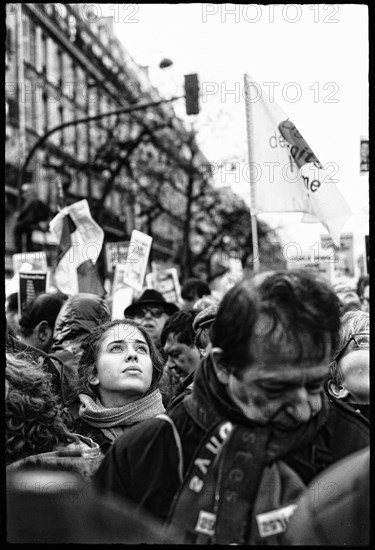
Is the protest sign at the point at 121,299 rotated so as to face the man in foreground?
yes

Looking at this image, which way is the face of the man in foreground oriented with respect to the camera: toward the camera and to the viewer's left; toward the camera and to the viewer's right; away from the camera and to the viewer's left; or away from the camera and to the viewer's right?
toward the camera and to the viewer's right

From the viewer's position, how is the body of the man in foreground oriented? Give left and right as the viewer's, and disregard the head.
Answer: facing the viewer and to the right of the viewer

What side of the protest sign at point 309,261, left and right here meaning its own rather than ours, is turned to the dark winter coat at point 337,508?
front

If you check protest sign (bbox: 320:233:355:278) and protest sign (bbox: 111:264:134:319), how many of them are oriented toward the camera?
2

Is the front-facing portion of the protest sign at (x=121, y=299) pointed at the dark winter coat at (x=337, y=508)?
yes

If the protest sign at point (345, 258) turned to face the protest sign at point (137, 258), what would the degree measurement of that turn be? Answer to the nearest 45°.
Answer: approximately 45° to its right
